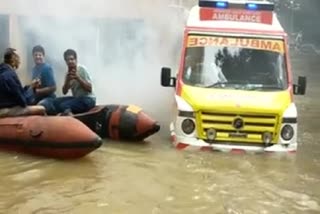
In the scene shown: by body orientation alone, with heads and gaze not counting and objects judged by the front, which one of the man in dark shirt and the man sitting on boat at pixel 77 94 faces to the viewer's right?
the man in dark shirt

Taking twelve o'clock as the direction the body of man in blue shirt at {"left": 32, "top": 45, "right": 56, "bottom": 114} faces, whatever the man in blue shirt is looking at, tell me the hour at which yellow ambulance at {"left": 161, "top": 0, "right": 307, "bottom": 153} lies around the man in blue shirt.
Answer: The yellow ambulance is roughly at 8 o'clock from the man in blue shirt.

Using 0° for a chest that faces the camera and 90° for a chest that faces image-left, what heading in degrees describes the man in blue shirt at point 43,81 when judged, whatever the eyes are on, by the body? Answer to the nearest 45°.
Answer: approximately 45°

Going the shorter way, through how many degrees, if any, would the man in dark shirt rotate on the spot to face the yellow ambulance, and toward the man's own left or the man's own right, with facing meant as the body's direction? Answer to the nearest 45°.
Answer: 0° — they already face it

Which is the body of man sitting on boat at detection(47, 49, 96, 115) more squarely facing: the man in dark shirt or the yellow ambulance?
the man in dark shirt

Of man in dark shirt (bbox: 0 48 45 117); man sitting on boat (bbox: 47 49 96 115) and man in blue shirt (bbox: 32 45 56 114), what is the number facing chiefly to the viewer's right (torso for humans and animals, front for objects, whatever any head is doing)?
1

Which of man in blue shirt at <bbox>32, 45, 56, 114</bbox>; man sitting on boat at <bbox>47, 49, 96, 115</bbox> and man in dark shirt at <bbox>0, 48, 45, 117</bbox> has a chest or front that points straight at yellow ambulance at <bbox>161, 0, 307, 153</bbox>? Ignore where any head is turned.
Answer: the man in dark shirt

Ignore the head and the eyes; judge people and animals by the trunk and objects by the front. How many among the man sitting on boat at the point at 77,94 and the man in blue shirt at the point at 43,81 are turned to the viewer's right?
0

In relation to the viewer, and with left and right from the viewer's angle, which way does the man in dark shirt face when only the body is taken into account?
facing to the right of the viewer
